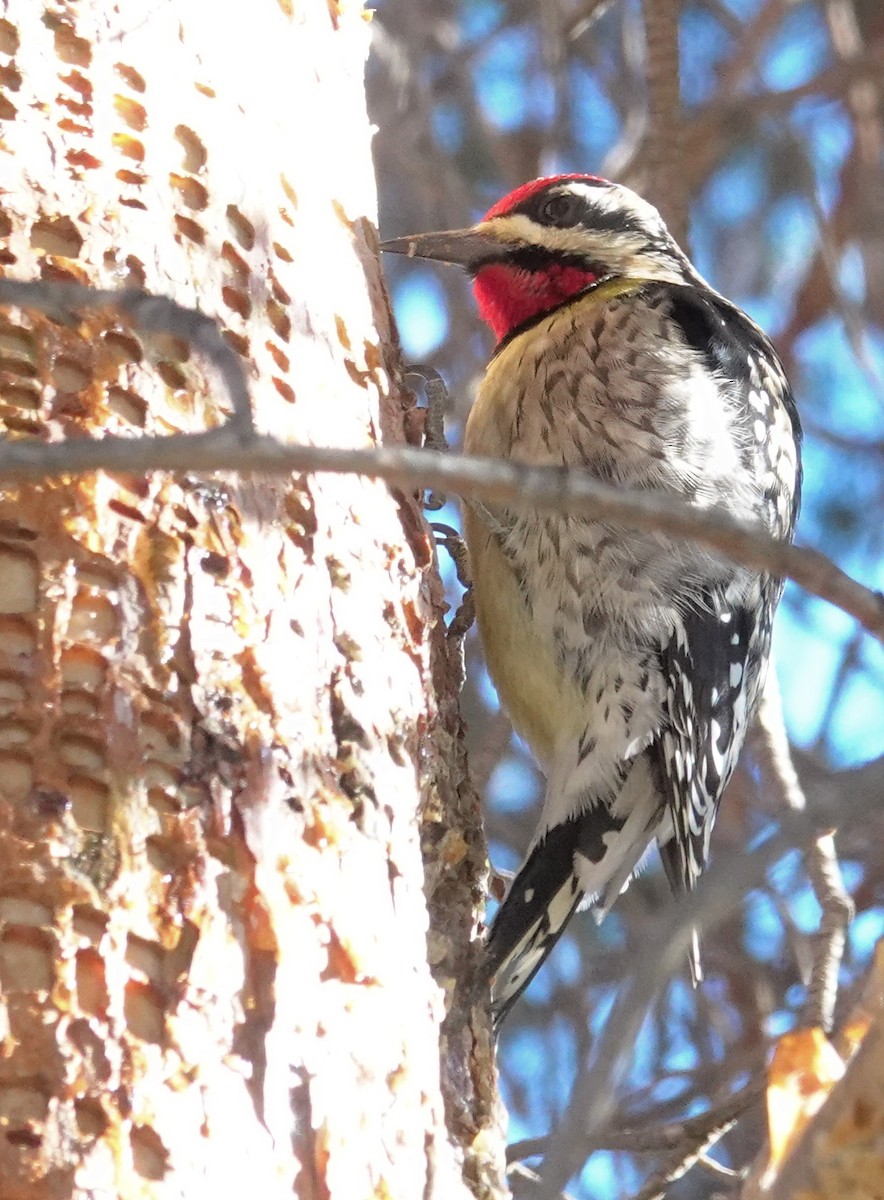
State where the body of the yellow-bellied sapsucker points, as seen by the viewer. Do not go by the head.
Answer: to the viewer's left
